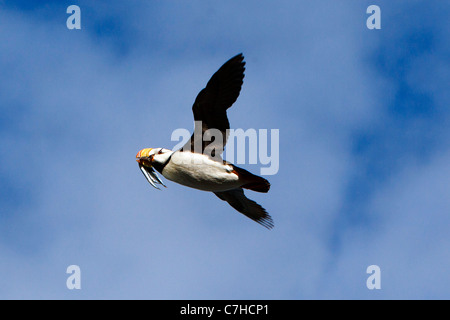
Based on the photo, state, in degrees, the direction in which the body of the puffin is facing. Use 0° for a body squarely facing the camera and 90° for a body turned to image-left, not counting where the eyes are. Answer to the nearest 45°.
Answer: approximately 90°
